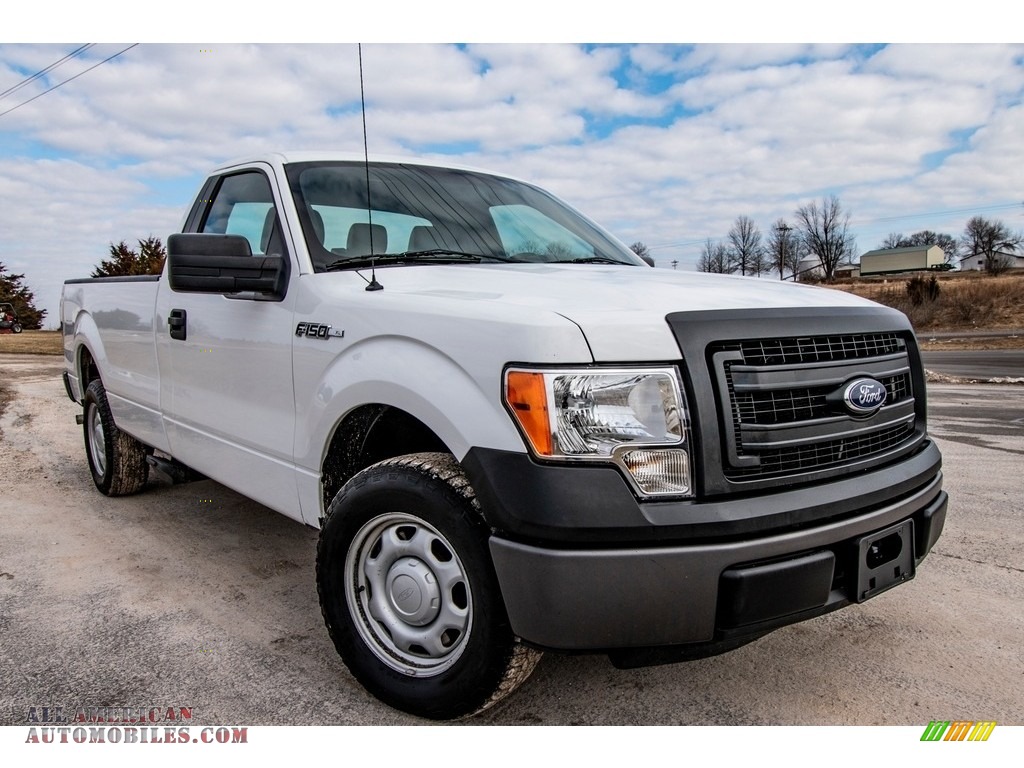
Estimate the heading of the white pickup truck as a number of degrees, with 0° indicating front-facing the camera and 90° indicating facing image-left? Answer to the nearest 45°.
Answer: approximately 315°

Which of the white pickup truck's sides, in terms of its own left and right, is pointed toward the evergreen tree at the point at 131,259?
back
